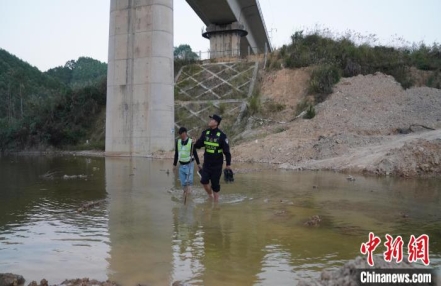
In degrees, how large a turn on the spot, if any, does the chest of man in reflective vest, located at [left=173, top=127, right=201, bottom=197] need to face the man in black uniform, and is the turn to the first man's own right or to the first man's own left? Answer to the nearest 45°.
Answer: approximately 90° to the first man's own left

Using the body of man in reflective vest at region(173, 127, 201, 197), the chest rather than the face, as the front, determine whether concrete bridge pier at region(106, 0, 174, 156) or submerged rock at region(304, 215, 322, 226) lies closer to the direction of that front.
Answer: the submerged rock

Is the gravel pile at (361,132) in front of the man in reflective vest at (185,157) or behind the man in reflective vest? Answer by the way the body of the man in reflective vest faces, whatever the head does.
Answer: behind

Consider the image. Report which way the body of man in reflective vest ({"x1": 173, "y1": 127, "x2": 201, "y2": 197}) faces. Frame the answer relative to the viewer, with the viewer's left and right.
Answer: facing the viewer and to the left of the viewer

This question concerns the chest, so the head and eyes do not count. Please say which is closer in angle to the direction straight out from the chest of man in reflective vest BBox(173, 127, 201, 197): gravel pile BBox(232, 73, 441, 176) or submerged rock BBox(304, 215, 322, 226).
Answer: the submerged rock

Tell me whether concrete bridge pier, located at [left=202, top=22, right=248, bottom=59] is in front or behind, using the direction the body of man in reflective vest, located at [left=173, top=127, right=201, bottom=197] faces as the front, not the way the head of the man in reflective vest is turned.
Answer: behind

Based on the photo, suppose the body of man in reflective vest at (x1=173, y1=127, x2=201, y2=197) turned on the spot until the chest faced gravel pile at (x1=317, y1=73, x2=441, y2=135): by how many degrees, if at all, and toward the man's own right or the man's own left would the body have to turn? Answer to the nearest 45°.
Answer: approximately 180°

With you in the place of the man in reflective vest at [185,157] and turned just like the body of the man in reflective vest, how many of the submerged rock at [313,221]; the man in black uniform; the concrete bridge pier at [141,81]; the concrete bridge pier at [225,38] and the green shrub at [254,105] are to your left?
2

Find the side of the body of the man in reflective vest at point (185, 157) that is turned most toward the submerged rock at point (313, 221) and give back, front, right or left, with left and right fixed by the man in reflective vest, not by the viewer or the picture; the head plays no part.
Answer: left
